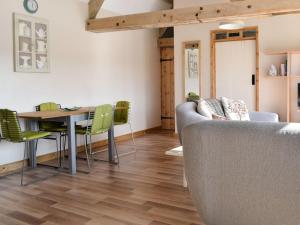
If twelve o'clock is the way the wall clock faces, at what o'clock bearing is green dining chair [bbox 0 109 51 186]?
The green dining chair is roughly at 2 o'clock from the wall clock.

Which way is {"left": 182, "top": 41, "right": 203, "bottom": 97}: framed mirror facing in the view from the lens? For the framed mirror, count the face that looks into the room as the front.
facing the viewer

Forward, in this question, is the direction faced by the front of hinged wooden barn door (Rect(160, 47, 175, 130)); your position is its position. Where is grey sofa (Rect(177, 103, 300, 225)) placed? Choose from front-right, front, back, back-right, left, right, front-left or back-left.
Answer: front

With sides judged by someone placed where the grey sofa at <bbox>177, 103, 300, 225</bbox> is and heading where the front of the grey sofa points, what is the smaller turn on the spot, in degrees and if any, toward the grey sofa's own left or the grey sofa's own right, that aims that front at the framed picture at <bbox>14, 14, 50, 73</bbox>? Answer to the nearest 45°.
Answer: approximately 45° to the grey sofa's own left

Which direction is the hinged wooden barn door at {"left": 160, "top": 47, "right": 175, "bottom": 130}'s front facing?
toward the camera

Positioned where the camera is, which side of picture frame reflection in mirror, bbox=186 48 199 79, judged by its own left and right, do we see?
front

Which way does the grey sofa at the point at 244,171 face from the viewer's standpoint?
away from the camera

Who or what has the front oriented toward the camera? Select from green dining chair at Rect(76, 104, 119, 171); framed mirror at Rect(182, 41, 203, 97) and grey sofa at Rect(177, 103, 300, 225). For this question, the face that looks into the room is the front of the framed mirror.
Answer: the framed mirror

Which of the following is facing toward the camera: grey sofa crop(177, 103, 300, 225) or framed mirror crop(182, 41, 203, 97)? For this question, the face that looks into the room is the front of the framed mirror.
the framed mirror

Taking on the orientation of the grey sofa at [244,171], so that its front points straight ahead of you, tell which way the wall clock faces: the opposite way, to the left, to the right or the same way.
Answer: to the right

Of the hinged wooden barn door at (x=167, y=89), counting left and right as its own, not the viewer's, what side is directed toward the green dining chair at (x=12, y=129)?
front

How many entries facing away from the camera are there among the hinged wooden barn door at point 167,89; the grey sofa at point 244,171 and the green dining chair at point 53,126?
1
